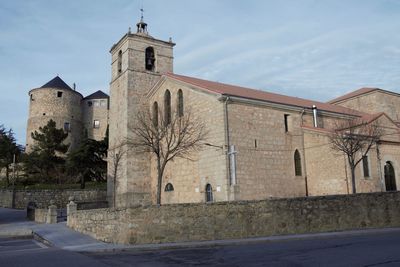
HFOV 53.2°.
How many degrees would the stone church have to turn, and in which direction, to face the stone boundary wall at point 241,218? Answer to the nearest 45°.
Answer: approximately 45° to its left

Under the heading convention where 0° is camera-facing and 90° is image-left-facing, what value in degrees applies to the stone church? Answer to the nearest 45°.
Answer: approximately 45°

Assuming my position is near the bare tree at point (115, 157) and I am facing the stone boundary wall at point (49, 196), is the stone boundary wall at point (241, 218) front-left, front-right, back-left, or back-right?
back-left
